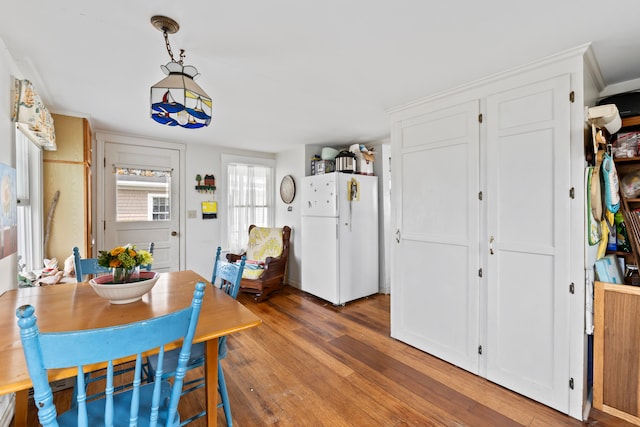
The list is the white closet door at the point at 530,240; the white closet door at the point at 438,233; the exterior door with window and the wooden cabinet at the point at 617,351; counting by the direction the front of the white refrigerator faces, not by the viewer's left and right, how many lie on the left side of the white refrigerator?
3

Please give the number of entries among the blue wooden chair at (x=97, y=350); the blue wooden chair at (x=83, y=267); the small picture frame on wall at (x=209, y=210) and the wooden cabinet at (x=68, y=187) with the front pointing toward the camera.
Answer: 2

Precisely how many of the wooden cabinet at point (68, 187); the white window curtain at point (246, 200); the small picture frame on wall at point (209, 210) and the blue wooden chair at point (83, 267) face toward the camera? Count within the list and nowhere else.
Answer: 3

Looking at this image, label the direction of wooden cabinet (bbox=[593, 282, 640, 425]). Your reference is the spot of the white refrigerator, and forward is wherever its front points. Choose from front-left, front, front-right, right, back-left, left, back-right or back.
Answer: left

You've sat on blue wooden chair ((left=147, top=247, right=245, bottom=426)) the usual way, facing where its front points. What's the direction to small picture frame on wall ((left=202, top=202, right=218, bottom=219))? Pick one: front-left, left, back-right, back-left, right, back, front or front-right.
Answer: back-right

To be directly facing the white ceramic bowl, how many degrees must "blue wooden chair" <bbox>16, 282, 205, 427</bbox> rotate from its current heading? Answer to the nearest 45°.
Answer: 0° — it already faces it

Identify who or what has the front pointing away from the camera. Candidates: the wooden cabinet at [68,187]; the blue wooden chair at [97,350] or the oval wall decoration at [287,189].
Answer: the blue wooden chair

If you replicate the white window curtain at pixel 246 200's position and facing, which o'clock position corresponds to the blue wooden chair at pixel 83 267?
The blue wooden chair is roughly at 1 o'clock from the white window curtain.

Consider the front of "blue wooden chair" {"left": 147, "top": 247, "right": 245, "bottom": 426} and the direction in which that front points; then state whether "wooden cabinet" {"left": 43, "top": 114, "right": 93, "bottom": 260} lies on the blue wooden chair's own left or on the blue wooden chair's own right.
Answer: on the blue wooden chair's own right

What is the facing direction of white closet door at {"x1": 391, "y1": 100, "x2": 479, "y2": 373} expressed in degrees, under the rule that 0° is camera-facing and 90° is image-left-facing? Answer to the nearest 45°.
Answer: approximately 45°

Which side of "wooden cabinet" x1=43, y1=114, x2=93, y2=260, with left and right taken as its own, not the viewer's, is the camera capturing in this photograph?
right

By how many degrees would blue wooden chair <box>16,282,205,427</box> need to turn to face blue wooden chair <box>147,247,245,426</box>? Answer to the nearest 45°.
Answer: approximately 45° to its right

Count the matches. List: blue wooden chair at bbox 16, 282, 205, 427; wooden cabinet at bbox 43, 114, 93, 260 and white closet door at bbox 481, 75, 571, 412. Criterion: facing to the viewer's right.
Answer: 1
